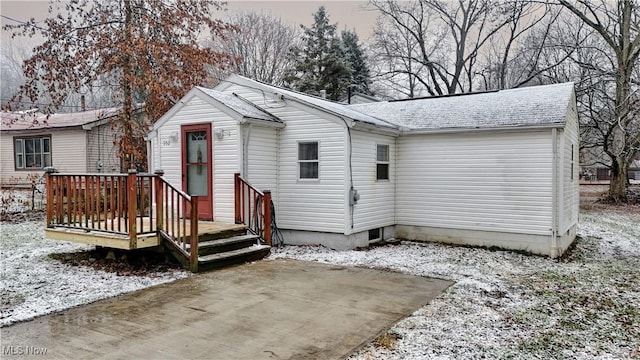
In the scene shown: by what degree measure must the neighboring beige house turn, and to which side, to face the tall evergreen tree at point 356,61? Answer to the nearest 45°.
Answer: approximately 135° to its left

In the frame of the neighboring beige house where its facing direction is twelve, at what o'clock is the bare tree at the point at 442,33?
The bare tree is roughly at 8 o'clock from the neighboring beige house.

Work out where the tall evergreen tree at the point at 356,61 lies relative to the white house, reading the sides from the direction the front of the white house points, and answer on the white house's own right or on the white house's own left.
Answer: on the white house's own right

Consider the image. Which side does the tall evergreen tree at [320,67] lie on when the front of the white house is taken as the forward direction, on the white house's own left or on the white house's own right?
on the white house's own right

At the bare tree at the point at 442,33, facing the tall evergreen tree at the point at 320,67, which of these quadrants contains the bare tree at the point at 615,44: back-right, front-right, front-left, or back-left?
back-left

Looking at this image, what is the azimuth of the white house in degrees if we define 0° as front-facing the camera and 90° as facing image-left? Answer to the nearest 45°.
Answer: approximately 45°

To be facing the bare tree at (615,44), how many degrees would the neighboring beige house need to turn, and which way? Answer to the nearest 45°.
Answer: approximately 90° to its left

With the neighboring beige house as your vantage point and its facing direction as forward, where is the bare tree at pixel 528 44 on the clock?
The bare tree is roughly at 8 o'clock from the neighboring beige house.

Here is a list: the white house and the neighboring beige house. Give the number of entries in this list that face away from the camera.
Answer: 0

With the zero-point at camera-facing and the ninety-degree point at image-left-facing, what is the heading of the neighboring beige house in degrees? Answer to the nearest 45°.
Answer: approximately 45°
